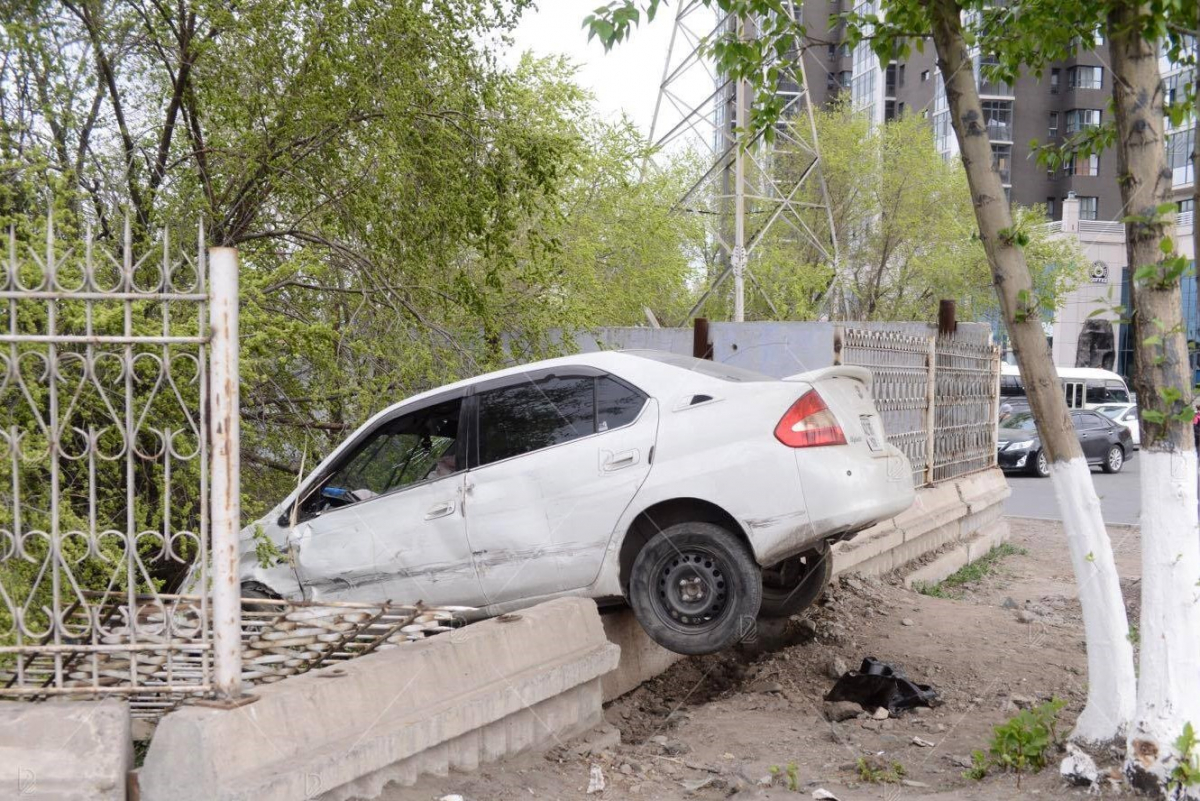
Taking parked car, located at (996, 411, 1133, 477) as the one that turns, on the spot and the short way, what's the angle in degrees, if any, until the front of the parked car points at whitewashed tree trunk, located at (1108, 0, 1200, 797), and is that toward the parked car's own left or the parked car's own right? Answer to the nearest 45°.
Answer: approximately 45° to the parked car's own left

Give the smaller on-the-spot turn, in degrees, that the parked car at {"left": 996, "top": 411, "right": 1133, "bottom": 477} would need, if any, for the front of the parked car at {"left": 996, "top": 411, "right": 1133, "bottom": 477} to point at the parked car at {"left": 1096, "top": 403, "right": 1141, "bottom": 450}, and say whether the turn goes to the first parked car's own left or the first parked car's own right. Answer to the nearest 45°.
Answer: approximately 135° to the first parked car's own right

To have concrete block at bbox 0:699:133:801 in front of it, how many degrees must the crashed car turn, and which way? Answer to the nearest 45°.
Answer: approximately 90° to its left

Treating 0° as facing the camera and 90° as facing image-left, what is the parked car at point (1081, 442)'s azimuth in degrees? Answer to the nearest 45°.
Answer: approximately 45°

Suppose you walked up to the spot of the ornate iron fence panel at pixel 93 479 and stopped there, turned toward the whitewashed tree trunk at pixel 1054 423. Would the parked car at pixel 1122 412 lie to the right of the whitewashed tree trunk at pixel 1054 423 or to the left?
left

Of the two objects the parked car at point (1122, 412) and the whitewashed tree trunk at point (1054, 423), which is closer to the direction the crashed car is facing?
the parked car

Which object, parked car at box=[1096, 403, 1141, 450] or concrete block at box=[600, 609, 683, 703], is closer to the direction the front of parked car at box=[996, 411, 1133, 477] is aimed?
the concrete block

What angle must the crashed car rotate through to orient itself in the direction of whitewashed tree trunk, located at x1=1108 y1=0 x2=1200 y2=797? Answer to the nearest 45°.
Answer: approximately 180°

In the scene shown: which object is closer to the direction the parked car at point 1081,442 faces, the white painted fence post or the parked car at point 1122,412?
the white painted fence post

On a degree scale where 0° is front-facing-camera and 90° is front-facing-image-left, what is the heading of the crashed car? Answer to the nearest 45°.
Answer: approximately 135°
